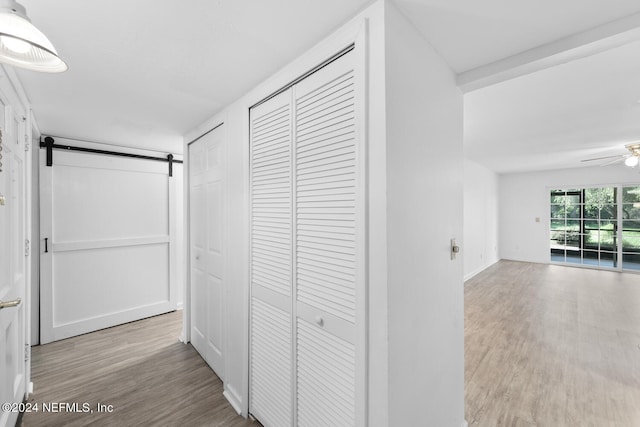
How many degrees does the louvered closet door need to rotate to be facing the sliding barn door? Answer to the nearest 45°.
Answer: approximately 90° to its right

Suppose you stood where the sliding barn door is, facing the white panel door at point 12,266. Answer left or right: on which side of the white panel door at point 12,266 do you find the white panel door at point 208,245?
left

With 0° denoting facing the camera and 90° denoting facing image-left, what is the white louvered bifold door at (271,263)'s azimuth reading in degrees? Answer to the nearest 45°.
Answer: approximately 45°

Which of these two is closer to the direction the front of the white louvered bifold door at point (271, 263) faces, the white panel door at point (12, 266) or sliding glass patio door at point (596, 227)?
the white panel door

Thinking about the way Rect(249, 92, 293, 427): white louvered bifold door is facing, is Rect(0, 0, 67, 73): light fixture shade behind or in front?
in front

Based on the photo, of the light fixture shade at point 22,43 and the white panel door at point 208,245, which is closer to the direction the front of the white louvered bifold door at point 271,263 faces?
the light fixture shade

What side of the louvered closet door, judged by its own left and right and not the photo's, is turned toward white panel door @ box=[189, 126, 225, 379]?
right

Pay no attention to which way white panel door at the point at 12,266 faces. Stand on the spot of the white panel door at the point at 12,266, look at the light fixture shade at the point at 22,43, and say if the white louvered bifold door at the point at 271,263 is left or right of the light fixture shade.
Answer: left

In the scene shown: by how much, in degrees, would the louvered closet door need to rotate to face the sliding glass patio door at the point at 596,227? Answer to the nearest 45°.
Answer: approximately 180°

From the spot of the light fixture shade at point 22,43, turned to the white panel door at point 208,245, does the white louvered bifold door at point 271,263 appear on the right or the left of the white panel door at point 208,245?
right

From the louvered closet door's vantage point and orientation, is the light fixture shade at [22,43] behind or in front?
in front
